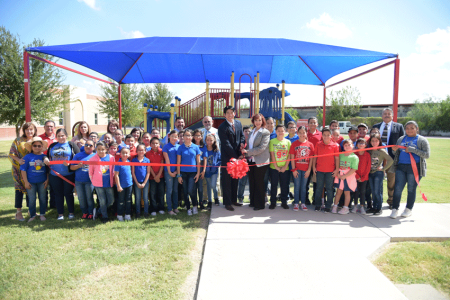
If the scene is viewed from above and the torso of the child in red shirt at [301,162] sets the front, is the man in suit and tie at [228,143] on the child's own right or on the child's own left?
on the child's own right

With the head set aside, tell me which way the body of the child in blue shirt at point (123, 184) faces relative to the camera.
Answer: toward the camera

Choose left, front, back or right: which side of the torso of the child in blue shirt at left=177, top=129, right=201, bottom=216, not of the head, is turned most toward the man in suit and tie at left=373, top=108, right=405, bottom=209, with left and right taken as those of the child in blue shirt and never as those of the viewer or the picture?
left

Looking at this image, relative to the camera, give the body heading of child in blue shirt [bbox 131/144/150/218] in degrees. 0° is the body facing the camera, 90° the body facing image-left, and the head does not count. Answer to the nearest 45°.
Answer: approximately 0°

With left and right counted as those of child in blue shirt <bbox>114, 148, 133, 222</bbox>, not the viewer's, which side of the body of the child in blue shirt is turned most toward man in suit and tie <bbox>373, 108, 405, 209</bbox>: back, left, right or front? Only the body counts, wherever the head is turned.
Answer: left

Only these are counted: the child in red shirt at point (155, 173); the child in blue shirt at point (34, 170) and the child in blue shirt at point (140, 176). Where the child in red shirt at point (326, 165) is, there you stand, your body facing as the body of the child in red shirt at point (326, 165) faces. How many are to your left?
0

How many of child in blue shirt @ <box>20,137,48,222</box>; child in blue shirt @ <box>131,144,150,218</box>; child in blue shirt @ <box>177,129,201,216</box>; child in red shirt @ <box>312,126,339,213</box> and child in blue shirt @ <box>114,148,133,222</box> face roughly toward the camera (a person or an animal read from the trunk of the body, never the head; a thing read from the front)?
5

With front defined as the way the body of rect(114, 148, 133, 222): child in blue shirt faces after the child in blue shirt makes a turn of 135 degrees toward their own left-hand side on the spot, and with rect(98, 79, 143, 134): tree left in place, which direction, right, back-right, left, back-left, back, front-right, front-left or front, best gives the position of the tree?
front-left

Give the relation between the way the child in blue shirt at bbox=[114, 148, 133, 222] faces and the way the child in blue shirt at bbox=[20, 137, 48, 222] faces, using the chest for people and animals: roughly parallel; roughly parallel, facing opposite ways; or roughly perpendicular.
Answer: roughly parallel

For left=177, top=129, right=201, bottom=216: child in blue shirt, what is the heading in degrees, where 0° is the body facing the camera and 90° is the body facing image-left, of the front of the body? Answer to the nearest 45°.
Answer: approximately 0°

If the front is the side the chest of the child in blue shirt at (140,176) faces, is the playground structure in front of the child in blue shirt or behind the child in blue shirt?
behind

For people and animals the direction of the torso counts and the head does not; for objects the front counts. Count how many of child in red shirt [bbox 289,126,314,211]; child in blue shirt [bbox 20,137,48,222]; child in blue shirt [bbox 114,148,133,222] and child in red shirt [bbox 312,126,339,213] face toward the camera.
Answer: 4

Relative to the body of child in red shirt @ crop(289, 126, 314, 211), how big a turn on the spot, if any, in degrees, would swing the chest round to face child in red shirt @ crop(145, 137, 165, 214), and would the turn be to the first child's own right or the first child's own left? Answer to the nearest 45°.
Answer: approximately 90° to the first child's own right

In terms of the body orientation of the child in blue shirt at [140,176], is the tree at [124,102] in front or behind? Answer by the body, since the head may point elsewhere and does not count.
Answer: behind

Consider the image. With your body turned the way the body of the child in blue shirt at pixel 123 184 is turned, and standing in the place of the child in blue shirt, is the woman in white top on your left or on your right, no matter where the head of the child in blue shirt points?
on your left

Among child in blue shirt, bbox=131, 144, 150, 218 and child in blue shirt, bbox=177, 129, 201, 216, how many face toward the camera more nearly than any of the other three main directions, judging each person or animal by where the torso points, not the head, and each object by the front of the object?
2
